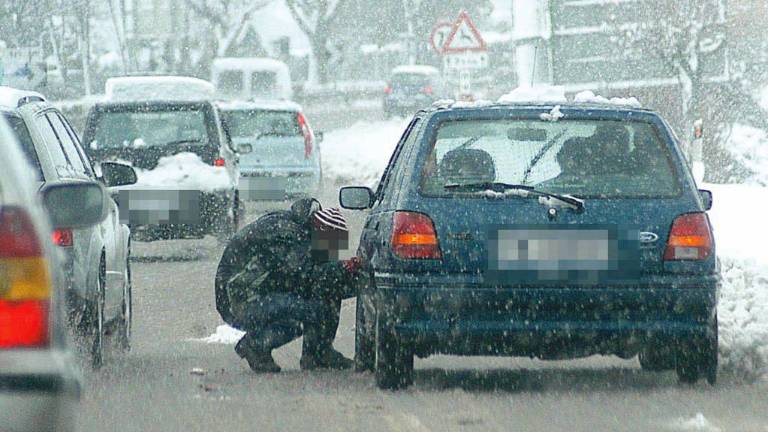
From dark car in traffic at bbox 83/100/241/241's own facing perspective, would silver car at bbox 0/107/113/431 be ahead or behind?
behind

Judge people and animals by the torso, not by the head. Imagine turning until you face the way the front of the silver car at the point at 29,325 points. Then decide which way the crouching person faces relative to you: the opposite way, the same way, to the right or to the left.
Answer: to the right

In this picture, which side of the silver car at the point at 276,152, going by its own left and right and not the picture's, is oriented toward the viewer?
back

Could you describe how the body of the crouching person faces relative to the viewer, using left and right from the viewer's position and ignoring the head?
facing to the right of the viewer

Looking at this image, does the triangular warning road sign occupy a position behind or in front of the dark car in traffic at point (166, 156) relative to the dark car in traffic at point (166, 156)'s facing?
in front

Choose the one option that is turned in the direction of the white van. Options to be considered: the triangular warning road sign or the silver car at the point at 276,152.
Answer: the silver car

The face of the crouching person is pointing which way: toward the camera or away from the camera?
toward the camera

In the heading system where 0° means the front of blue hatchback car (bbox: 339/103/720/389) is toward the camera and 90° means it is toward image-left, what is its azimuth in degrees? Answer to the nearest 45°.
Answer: approximately 180°

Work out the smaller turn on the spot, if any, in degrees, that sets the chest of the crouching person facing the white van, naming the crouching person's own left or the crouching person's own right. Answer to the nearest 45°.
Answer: approximately 90° to the crouching person's own left

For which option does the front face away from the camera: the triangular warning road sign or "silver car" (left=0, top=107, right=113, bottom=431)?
the silver car

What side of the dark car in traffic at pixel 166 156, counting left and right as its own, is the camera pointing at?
back

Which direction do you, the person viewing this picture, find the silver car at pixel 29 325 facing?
facing away from the viewer

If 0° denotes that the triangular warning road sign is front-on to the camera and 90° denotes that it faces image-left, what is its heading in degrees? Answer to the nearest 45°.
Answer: approximately 0°

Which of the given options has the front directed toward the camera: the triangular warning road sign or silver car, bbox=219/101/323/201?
the triangular warning road sign

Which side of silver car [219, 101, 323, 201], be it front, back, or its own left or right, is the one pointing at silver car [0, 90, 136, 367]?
back

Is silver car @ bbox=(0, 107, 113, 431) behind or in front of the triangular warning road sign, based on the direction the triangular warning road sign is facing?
in front

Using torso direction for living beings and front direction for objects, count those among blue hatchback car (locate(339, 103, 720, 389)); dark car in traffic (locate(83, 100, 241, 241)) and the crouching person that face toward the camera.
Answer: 0
